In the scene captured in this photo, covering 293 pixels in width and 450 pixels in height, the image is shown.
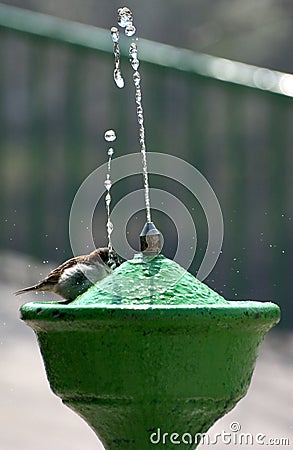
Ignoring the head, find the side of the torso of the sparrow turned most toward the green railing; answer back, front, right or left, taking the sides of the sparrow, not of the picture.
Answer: left

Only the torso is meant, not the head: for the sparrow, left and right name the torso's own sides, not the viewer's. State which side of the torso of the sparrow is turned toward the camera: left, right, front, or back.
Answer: right
